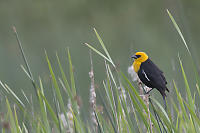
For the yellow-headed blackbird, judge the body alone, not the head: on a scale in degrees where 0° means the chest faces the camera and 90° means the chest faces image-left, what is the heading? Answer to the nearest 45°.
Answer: approximately 90°
